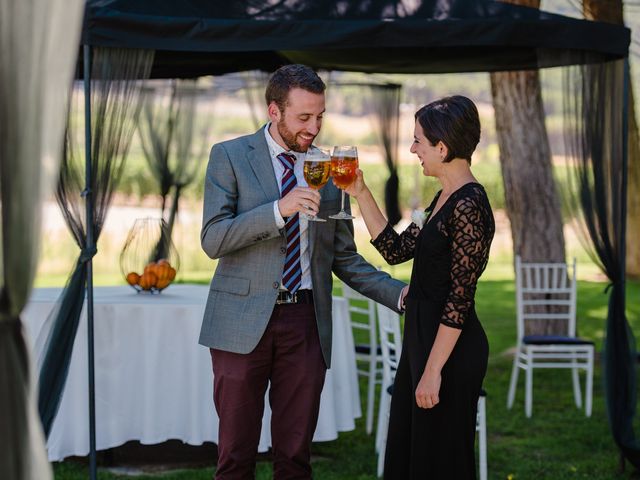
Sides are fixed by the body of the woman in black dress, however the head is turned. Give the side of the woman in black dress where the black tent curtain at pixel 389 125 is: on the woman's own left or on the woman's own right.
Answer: on the woman's own right

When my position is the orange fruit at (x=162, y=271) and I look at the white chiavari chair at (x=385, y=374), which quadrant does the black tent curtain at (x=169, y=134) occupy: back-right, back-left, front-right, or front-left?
back-left

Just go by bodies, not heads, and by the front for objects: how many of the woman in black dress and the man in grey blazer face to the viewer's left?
1

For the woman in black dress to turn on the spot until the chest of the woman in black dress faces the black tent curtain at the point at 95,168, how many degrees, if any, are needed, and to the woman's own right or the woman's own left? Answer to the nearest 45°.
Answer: approximately 45° to the woman's own right

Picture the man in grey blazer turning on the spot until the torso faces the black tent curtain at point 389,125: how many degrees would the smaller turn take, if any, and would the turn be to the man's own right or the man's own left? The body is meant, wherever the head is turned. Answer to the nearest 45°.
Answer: approximately 135° to the man's own left

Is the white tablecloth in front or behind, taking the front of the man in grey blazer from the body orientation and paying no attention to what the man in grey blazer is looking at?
behind

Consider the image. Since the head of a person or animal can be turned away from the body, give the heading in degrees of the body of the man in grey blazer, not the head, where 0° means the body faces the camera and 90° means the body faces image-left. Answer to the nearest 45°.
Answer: approximately 315°

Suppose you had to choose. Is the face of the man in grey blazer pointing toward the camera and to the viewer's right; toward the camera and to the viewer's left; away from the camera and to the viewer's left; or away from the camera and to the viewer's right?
toward the camera and to the viewer's right

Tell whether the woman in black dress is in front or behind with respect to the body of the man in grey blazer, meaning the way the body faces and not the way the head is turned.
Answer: in front

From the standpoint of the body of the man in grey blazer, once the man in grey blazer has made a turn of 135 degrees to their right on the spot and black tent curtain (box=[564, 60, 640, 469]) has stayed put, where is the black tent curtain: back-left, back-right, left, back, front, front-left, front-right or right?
back-right

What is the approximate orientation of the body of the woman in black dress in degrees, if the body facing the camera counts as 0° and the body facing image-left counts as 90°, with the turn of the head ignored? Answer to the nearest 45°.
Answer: approximately 90°

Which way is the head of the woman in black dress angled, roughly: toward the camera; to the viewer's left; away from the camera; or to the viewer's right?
to the viewer's left
